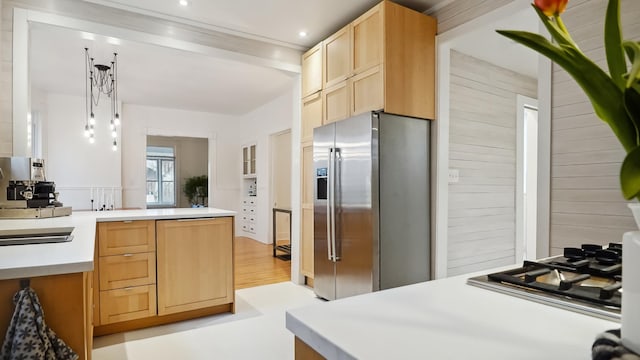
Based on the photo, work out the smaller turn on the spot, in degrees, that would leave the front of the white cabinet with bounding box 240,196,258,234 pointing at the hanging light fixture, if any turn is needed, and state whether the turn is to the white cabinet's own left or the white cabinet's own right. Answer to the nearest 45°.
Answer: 0° — it already faces it

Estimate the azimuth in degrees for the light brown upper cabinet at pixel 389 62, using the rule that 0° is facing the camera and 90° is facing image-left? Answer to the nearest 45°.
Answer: approximately 45°

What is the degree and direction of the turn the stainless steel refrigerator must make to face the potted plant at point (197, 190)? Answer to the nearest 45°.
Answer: approximately 90° to its right

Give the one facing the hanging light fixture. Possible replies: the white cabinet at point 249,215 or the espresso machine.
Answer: the white cabinet

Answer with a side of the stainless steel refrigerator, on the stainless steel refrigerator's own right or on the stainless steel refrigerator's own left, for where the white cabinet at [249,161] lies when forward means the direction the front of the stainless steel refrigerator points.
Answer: on the stainless steel refrigerator's own right

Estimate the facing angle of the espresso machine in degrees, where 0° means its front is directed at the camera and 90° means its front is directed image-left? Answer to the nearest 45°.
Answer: approximately 315°

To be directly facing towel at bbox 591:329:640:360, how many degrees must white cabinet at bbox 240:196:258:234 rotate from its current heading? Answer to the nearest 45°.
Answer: approximately 45° to its left

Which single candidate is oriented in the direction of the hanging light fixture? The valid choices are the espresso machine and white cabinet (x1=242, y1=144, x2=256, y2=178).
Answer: the white cabinet

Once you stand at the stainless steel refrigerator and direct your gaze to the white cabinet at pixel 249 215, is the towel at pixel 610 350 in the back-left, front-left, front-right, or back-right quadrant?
back-left

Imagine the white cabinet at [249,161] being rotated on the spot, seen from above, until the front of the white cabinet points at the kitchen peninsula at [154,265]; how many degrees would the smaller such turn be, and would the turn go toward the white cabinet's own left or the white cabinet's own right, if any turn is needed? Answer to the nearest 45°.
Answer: approximately 45° to the white cabinet's own left

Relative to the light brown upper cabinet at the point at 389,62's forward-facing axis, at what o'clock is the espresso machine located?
The espresso machine is roughly at 1 o'clock from the light brown upper cabinet.

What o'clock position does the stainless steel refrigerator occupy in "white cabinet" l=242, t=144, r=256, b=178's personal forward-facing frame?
The stainless steel refrigerator is roughly at 10 o'clock from the white cabinet.
